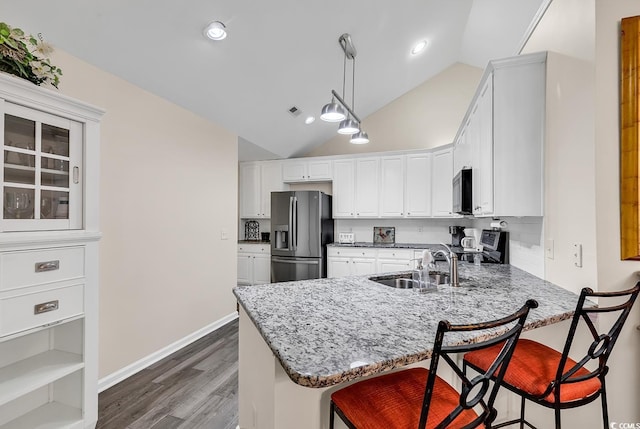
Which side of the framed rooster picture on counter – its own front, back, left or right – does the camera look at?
front

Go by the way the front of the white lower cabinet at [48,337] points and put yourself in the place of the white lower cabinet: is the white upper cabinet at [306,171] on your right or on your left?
on your left

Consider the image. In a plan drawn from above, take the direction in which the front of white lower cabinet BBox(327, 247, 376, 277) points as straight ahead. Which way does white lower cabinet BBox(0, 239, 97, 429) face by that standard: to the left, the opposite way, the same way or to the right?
to the left

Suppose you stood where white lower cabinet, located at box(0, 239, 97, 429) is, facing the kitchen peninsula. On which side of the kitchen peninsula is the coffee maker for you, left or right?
left

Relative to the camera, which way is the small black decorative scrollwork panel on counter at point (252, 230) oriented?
toward the camera

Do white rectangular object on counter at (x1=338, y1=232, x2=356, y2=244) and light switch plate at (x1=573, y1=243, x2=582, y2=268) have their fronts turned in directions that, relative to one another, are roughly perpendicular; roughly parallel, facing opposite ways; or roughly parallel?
roughly perpendicular

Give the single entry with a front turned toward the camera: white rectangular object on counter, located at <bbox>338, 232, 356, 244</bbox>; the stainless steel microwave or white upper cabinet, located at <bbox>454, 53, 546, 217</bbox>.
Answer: the white rectangular object on counter

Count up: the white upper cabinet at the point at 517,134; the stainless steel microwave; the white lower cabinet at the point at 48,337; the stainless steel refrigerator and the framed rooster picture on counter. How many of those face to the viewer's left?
2

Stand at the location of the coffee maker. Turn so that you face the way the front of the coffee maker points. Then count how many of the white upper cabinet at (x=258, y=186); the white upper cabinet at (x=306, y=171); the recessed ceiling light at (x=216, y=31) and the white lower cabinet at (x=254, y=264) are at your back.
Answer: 0

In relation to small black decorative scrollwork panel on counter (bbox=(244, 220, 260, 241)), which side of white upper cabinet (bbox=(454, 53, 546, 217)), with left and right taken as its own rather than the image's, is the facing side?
front

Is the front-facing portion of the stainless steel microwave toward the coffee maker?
no

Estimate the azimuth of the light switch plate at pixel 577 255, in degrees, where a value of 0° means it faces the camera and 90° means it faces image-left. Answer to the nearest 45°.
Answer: approximately 45°

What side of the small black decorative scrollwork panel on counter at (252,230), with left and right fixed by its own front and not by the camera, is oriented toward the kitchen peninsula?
front

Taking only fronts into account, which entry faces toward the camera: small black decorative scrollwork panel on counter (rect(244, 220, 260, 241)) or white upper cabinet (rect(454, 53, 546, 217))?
the small black decorative scrollwork panel on counter
